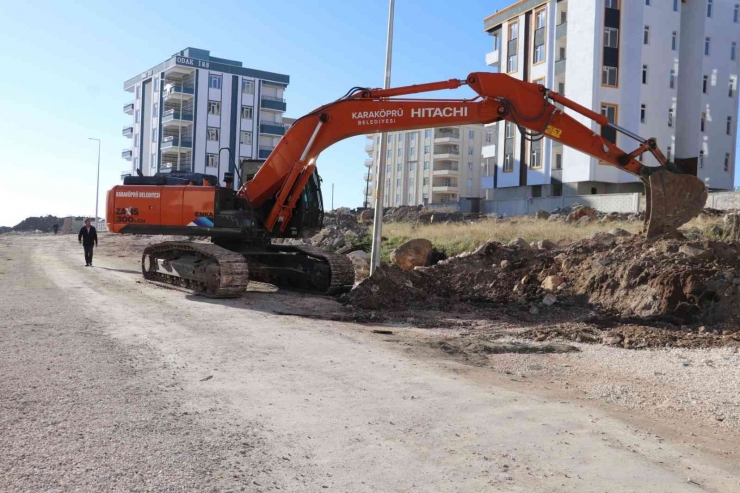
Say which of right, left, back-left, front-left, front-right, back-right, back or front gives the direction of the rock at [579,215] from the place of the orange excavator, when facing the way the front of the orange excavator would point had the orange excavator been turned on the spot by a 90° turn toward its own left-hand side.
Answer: front-right

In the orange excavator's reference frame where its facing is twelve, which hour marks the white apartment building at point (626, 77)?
The white apartment building is roughly at 10 o'clock from the orange excavator.

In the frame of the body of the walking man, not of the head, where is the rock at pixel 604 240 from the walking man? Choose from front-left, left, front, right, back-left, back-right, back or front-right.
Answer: front-left

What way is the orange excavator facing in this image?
to the viewer's right

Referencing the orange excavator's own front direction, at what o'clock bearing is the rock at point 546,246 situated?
The rock is roughly at 11 o'clock from the orange excavator.

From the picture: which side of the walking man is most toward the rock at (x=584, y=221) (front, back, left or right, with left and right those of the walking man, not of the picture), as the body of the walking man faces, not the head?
left

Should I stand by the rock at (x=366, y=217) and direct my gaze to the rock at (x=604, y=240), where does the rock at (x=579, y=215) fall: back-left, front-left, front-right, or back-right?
front-left

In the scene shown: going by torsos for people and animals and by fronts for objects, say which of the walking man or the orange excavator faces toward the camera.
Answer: the walking man

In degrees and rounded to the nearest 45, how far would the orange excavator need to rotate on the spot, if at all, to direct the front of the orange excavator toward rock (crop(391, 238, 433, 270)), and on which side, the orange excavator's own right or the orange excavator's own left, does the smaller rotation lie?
approximately 45° to the orange excavator's own left

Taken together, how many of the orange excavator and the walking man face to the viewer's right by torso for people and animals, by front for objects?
1

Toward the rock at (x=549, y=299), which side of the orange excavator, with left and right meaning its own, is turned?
front

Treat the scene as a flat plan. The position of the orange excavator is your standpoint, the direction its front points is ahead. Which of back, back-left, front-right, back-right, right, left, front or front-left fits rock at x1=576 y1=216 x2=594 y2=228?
front-left

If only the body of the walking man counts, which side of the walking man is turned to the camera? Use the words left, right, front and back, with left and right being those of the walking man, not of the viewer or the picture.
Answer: front

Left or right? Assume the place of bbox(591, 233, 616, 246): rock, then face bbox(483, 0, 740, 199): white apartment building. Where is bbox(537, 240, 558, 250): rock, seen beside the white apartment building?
left

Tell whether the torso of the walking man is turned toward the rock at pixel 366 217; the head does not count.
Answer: no
